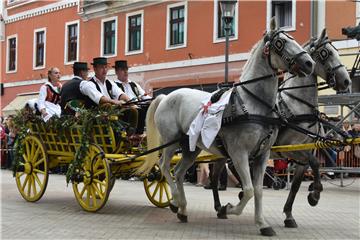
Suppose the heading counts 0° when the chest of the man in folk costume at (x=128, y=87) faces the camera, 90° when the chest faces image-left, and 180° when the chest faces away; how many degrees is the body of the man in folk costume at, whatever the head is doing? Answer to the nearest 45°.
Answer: approximately 315°

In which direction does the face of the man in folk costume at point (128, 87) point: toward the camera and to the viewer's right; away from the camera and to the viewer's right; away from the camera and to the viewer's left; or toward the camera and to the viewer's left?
toward the camera and to the viewer's right

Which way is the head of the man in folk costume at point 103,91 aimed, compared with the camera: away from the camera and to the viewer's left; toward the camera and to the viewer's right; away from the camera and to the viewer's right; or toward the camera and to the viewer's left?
toward the camera and to the viewer's right

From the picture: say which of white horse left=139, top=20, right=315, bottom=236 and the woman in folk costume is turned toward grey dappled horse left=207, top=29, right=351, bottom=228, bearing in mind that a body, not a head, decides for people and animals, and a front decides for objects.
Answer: the woman in folk costume

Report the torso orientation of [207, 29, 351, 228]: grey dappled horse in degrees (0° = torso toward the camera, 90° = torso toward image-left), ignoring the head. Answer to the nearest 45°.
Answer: approximately 315°

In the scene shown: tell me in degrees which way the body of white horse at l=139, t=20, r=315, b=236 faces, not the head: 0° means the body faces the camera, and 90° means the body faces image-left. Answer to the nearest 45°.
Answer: approximately 315°

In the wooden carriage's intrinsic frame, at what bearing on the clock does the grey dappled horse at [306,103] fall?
The grey dappled horse is roughly at 11 o'clock from the wooden carriage.
